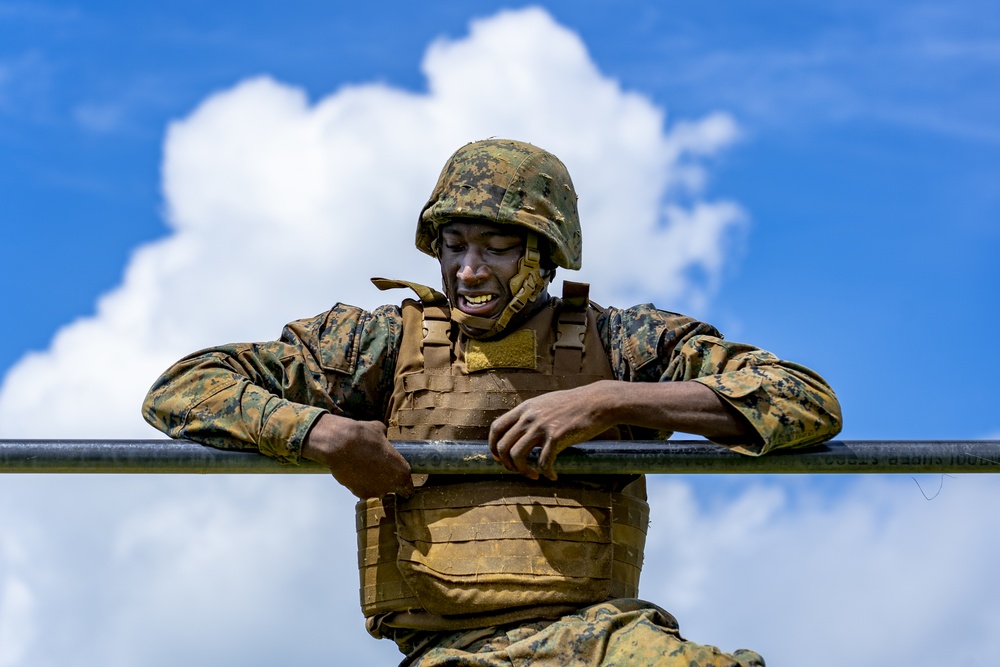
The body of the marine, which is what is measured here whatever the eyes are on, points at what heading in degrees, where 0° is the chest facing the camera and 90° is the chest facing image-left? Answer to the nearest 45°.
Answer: approximately 0°
